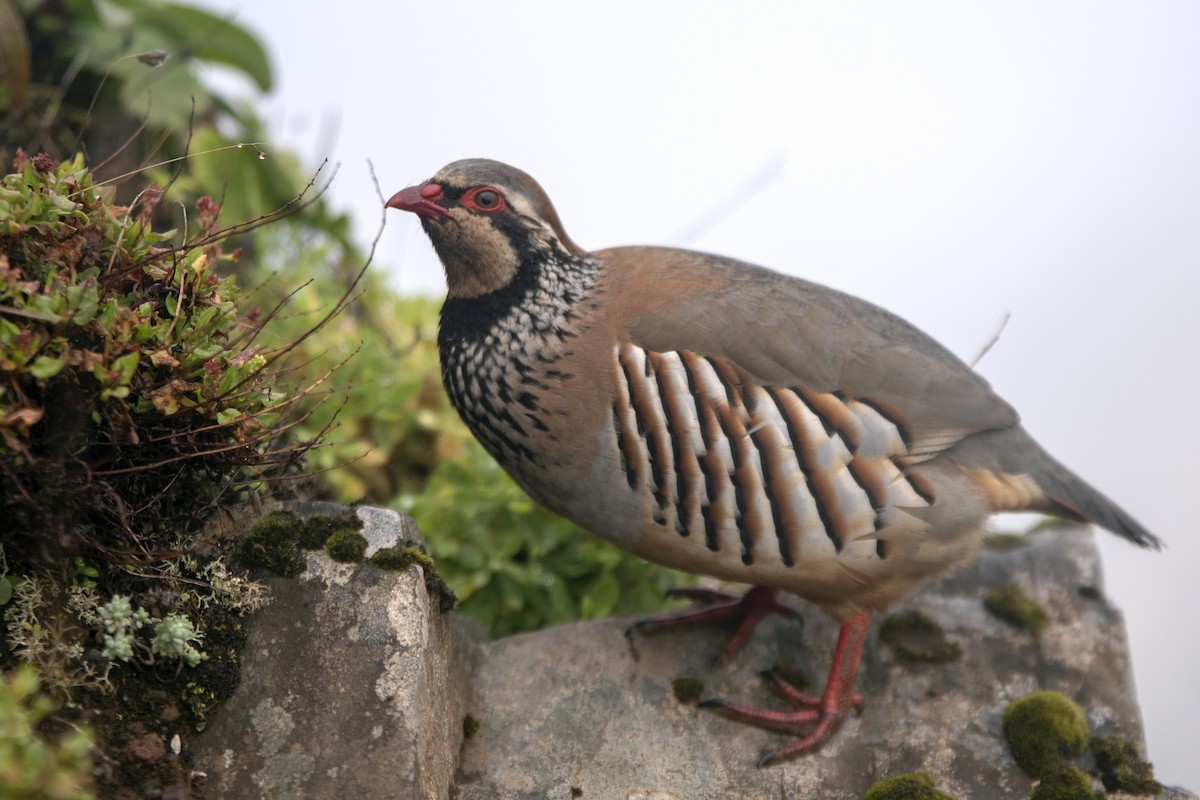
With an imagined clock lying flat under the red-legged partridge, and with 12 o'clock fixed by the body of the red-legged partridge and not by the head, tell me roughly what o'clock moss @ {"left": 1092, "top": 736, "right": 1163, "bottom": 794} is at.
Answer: The moss is roughly at 6 o'clock from the red-legged partridge.

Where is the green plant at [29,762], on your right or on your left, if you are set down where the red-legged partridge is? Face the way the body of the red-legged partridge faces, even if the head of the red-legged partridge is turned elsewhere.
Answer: on your left

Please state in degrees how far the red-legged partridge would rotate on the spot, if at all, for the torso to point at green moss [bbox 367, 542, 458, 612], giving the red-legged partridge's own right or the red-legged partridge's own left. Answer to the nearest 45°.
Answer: approximately 45° to the red-legged partridge's own left

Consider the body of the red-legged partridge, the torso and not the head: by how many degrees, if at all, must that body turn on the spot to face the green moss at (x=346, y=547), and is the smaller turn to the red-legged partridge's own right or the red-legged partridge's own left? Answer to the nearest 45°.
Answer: approximately 45° to the red-legged partridge's own left

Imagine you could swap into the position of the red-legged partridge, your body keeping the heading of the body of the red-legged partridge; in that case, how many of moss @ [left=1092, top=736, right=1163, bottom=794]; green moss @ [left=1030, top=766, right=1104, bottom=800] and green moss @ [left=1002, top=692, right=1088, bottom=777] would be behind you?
3

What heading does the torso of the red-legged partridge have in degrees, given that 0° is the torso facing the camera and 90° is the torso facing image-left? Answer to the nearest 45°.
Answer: approximately 90°

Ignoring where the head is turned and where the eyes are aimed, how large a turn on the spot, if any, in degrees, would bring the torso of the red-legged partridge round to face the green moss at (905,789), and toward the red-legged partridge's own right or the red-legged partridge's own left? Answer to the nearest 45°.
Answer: approximately 180°

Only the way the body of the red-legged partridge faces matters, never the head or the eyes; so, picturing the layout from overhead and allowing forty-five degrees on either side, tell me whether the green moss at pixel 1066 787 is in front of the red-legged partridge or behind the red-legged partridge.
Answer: behind
